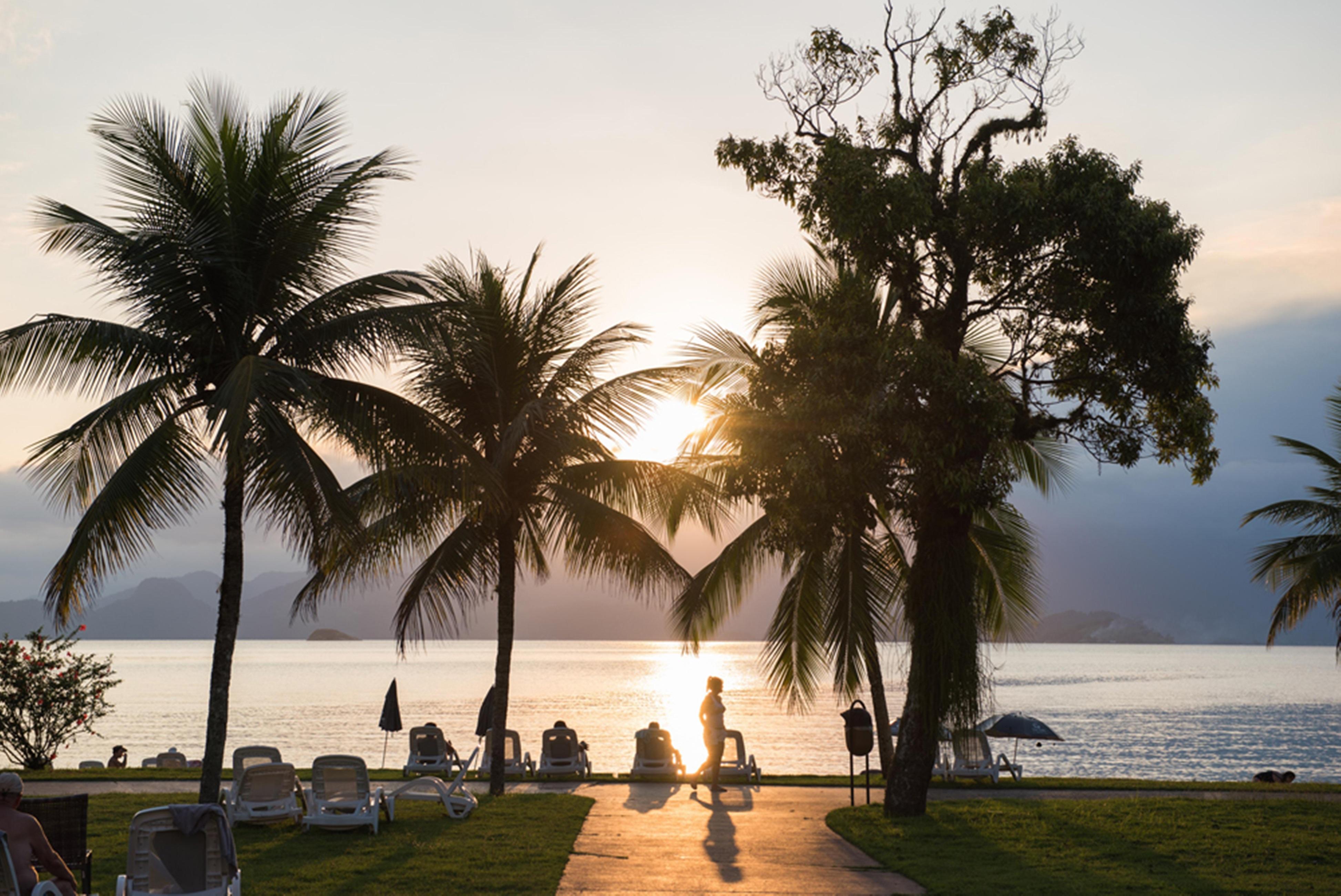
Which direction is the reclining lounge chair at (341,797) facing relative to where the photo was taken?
away from the camera

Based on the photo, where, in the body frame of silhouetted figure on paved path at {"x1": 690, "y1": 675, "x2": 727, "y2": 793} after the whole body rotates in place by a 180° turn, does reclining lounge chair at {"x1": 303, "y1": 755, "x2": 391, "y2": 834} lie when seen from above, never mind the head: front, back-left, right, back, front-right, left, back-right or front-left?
front-left

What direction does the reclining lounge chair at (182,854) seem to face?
away from the camera

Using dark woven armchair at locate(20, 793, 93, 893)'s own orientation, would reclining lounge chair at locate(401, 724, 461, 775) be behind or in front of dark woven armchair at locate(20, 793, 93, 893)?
in front

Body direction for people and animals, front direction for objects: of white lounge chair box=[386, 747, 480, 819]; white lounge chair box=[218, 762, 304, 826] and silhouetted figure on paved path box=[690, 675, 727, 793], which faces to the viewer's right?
the silhouetted figure on paved path

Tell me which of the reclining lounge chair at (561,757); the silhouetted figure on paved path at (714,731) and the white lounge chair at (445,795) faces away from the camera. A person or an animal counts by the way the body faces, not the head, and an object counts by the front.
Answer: the reclining lounge chair

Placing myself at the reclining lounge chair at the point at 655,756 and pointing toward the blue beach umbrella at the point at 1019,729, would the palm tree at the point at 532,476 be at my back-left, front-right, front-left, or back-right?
back-right

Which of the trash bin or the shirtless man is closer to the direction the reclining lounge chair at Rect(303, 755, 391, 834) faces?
the trash bin

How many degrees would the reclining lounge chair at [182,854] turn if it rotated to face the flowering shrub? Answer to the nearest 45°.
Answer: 0° — it already faces it

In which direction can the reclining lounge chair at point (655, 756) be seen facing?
away from the camera

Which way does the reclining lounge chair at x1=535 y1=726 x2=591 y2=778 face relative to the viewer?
away from the camera

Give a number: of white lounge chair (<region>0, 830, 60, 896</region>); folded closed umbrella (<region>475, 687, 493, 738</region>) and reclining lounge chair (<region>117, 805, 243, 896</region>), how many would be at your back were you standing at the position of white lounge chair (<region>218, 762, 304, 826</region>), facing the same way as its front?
2

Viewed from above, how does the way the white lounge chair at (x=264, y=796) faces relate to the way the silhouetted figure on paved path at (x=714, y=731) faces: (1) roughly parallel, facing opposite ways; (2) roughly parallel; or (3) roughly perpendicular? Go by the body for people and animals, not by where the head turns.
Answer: roughly perpendicular

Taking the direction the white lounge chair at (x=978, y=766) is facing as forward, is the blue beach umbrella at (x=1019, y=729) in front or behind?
in front

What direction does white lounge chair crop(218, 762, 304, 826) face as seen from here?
away from the camera
